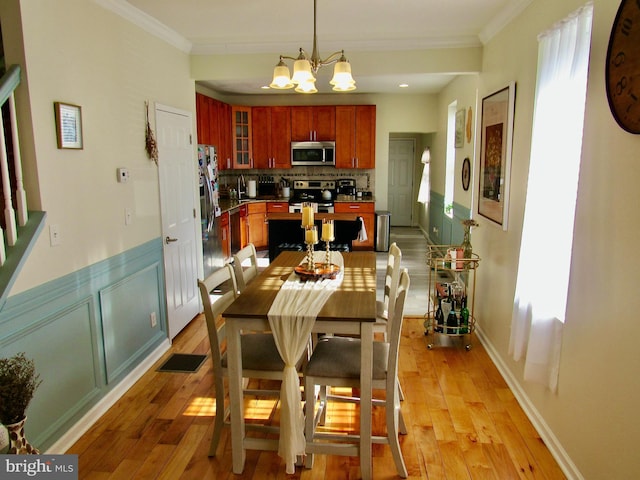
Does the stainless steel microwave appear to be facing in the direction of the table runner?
yes

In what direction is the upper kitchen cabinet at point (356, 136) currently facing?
toward the camera

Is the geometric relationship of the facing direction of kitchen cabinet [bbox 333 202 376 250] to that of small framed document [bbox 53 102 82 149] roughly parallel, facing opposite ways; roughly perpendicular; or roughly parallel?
roughly perpendicular

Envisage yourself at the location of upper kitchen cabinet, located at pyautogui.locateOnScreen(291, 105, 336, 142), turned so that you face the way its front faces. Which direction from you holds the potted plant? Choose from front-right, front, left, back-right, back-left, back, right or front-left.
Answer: front

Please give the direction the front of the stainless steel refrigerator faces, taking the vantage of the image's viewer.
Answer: facing to the right of the viewer

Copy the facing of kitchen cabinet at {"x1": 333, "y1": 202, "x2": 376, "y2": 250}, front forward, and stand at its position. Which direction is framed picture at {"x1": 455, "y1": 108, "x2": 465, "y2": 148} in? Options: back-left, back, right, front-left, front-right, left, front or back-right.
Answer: front-left

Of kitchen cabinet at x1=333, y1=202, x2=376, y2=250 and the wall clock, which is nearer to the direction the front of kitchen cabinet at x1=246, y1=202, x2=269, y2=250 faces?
the wall clock

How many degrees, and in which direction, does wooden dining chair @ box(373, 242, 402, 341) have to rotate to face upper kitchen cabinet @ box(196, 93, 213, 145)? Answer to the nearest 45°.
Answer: approximately 45° to its right

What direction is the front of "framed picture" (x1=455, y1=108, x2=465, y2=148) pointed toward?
to the viewer's left

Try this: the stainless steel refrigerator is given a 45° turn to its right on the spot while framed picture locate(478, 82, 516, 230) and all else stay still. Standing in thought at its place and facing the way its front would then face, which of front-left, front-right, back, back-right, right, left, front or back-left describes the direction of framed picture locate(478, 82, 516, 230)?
front

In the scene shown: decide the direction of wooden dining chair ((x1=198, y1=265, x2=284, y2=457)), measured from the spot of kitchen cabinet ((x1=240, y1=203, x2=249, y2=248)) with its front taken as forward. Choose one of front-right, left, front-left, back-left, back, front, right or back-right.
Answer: right

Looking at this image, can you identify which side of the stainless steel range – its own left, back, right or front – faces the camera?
front

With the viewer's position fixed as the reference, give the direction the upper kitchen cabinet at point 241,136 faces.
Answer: facing the viewer

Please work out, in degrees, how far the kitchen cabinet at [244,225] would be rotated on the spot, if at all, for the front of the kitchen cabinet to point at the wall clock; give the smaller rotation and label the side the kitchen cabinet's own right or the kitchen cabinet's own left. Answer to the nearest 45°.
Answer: approximately 90° to the kitchen cabinet's own right
